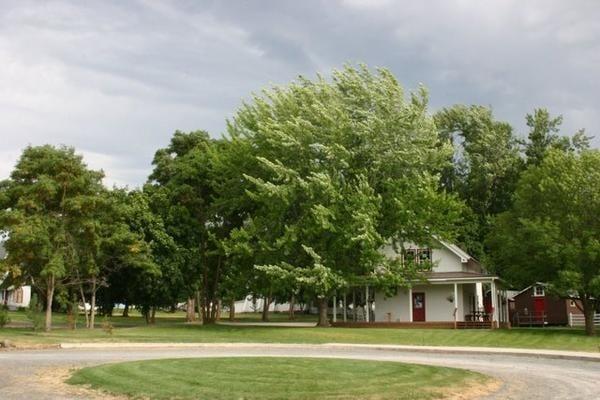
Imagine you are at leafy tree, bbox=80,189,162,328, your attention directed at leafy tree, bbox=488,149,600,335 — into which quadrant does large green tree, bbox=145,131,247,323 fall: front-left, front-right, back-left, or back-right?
front-left

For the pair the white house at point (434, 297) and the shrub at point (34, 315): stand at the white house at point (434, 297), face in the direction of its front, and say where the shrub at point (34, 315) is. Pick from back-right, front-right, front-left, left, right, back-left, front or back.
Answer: front-right

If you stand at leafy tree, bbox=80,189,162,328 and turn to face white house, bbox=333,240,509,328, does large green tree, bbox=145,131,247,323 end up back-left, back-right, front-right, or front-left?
front-left

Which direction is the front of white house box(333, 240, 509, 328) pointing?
toward the camera

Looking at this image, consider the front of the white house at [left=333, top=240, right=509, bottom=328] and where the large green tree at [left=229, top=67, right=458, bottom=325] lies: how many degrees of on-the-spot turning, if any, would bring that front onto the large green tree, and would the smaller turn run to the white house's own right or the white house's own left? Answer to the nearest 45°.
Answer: approximately 45° to the white house's own right

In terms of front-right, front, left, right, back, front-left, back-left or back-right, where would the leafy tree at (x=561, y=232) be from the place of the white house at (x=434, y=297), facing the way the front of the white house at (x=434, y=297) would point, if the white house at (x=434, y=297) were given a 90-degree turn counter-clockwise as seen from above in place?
front-right

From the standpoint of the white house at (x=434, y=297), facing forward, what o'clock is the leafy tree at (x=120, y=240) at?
The leafy tree is roughly at 2 o'clock from the white house.

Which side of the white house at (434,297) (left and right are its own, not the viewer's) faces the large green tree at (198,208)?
right

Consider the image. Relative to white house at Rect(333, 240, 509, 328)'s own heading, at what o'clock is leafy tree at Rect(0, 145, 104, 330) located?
The leafy tree is roughly at 2 o'clock from the white house.
